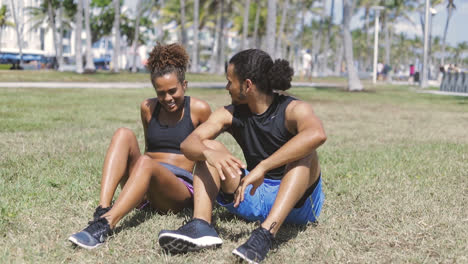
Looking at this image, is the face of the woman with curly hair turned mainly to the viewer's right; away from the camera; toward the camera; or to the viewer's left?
toward the camera

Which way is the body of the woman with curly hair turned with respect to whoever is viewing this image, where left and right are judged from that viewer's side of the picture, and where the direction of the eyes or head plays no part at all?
facing the viewer and to the left of the viewer
